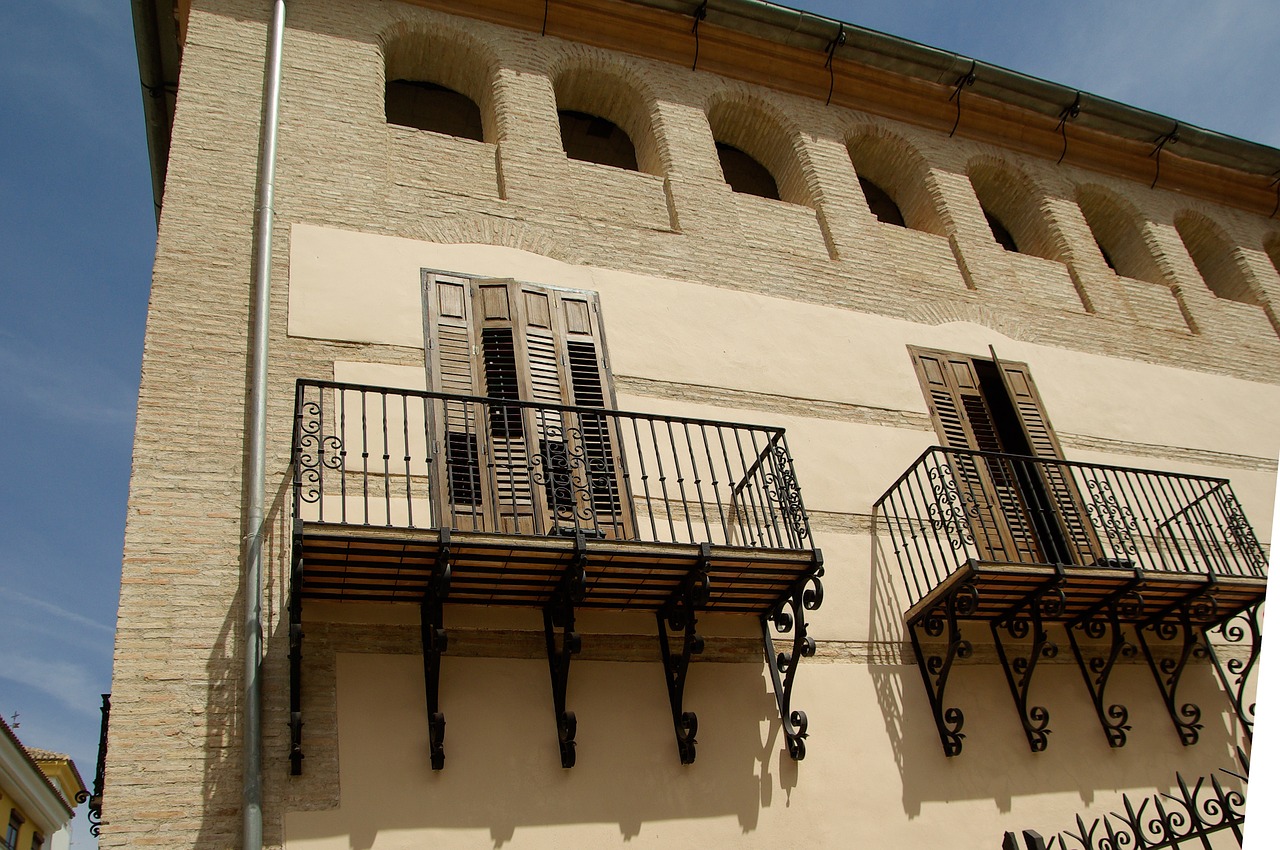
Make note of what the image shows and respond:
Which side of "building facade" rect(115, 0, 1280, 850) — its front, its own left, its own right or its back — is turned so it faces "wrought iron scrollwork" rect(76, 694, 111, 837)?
right

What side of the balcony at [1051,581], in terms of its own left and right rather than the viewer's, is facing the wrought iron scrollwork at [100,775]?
right
